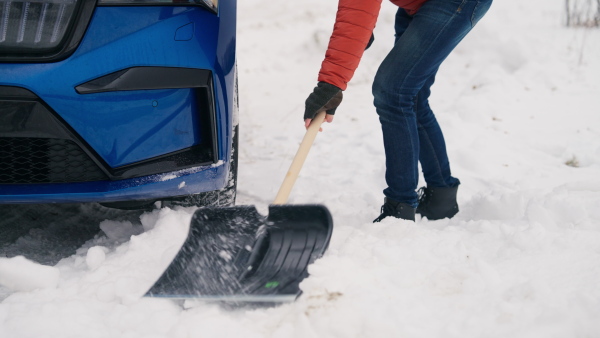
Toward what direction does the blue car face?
toward the camera
